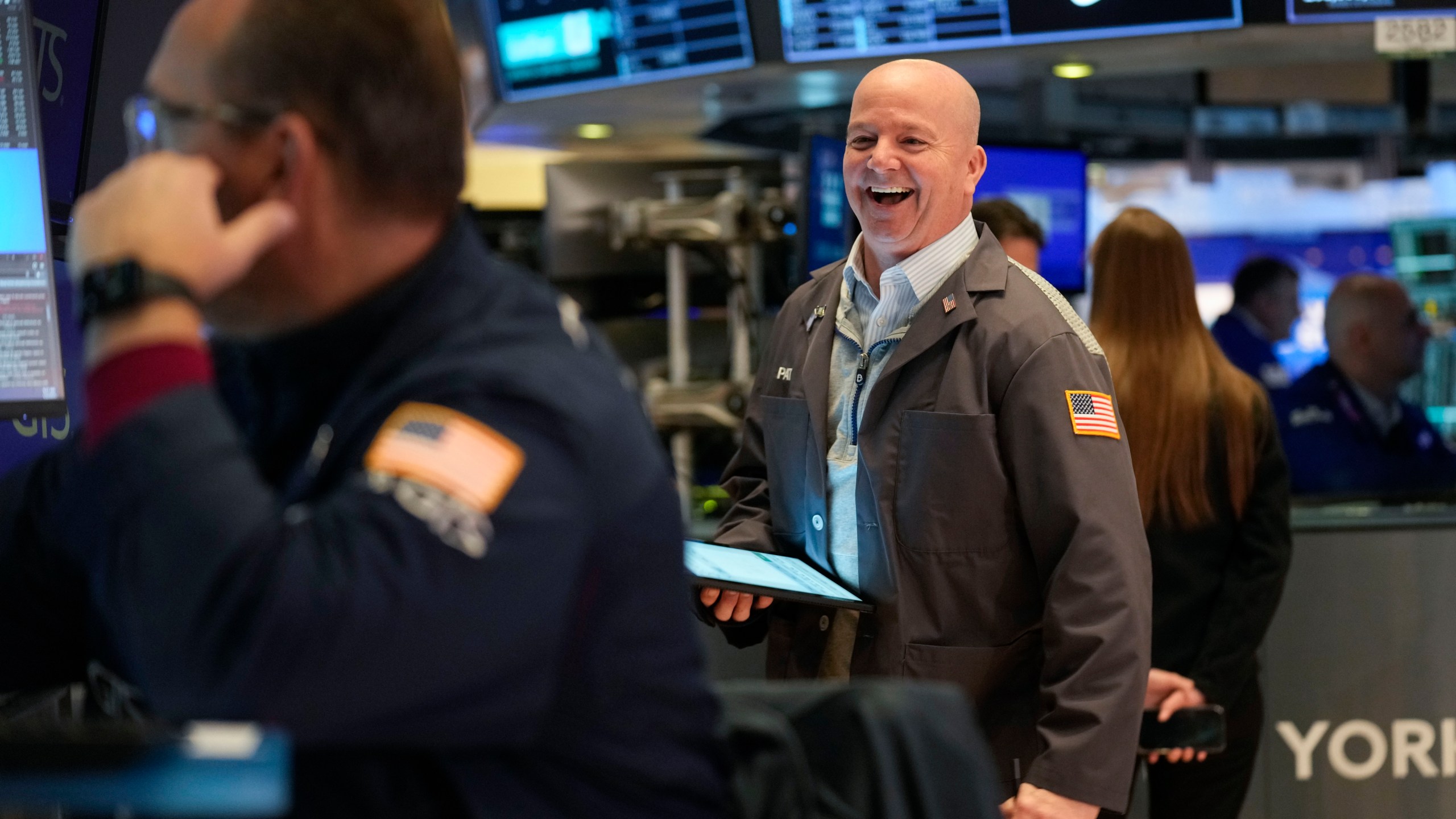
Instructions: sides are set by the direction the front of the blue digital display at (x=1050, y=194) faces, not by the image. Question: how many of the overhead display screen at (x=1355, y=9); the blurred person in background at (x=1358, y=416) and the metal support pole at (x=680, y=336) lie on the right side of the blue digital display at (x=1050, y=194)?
1

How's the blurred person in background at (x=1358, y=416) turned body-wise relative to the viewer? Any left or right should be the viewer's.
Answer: facing the viewer and to the right of the viewer

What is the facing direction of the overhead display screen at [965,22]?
toward the camera

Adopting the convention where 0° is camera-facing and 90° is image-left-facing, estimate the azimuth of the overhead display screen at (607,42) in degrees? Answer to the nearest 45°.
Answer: approximately 0°

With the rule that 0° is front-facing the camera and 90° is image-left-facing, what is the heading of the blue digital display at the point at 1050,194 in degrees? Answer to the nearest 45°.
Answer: approximately 0°

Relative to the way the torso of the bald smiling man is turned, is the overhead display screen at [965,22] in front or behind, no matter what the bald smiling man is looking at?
behind

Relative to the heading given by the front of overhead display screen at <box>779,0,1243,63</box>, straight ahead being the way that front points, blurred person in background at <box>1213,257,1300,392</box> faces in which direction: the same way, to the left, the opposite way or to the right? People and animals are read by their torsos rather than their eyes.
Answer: to the left

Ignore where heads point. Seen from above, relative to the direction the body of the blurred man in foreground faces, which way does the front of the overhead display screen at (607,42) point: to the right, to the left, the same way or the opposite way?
to the left

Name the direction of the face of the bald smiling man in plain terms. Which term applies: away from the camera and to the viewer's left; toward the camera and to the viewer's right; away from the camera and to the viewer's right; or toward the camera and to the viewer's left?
toward the camera and to the viewer's left

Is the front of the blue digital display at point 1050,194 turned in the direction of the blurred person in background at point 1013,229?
yes

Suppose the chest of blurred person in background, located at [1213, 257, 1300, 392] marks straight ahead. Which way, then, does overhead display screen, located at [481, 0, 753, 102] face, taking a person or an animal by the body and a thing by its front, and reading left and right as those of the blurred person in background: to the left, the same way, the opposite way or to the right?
to the right

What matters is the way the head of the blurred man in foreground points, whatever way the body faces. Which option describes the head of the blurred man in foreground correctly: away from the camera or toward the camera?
away from the camera

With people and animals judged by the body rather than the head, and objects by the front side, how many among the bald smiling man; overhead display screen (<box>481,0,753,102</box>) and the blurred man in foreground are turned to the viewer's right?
0
